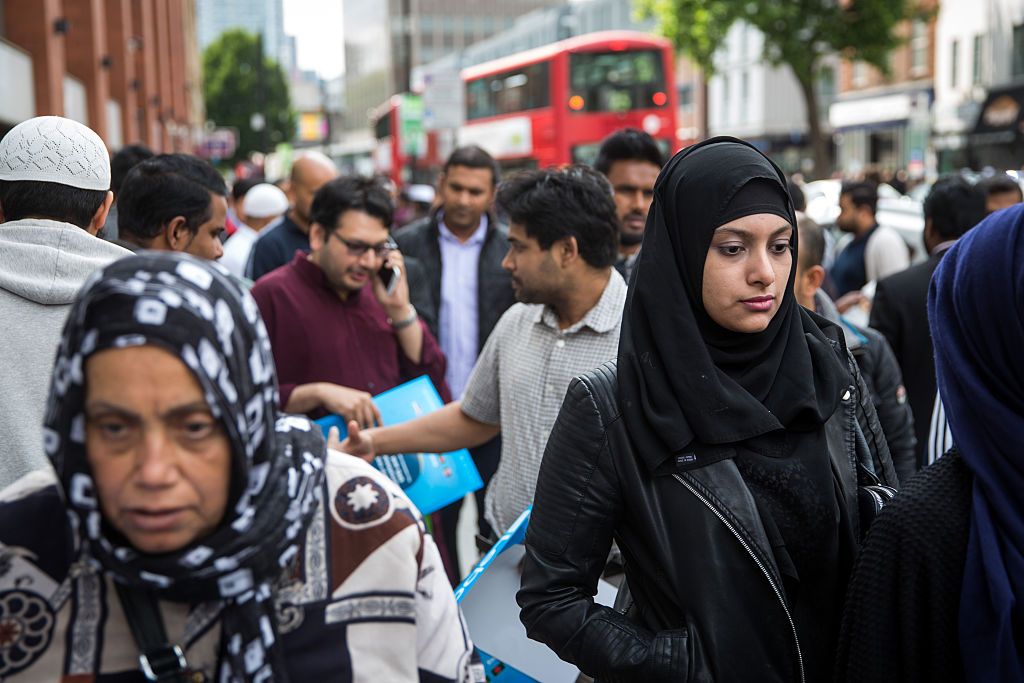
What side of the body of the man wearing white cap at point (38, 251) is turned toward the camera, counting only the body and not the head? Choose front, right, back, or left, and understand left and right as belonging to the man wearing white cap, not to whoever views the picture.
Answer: back

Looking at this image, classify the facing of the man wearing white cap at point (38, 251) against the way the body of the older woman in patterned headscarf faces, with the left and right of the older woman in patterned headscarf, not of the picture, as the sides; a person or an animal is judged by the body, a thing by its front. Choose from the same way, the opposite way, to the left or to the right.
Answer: the opposite way

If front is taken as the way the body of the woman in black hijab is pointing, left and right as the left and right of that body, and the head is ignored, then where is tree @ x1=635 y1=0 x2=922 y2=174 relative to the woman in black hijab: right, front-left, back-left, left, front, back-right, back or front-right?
back-left

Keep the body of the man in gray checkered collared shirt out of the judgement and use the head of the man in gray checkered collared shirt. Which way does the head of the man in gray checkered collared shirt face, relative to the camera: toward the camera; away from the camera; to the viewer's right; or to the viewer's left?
to the viewer's left

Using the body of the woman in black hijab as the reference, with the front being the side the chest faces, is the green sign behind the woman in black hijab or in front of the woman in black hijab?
behind

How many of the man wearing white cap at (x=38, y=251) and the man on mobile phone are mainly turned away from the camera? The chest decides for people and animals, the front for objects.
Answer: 1
